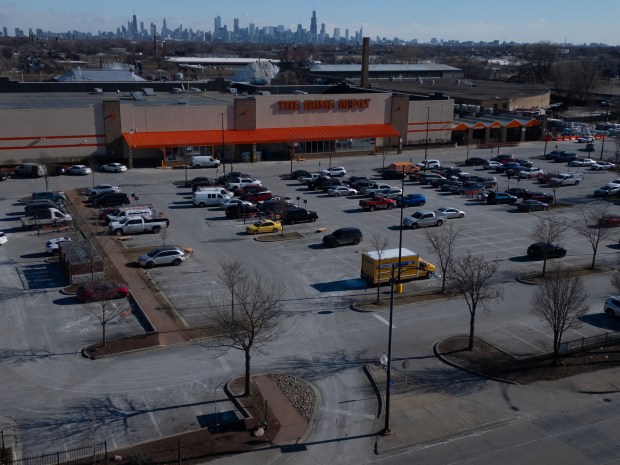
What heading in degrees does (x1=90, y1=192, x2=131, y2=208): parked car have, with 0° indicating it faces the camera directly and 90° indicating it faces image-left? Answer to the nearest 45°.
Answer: approximately 90°

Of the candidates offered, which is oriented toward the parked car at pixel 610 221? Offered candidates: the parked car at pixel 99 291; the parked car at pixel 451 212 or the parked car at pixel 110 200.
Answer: the parked car at pixel 451 212

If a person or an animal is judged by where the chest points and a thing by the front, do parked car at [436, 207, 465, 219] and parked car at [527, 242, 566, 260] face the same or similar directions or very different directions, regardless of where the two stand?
same or similar directions
